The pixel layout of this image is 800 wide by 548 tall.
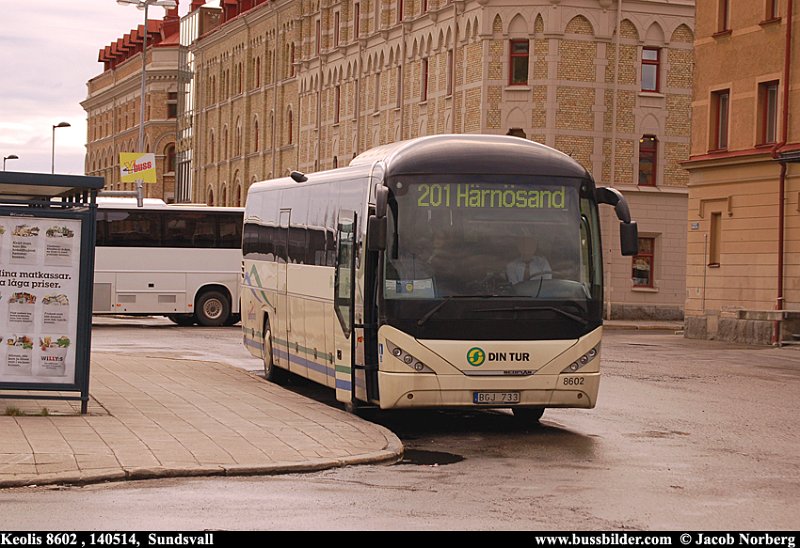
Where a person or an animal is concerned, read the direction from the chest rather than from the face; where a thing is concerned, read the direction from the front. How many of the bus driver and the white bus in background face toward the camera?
1

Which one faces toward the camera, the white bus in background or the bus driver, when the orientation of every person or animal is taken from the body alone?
the bus driver

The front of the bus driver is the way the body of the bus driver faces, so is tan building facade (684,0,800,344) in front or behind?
behind

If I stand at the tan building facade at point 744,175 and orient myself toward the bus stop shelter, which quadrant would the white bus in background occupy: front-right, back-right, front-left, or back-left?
front-right

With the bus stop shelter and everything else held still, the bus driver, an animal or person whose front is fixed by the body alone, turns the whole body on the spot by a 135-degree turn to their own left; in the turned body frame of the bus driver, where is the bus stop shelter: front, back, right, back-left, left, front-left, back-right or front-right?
back-left

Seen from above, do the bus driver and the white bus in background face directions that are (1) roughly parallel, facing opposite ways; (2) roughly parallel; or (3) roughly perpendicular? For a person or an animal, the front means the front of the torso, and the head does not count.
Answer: roughly perpendicular

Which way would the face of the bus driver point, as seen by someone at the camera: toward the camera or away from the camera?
toward the camera

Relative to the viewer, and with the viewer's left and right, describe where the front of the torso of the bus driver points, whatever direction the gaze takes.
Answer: facing the viewer
